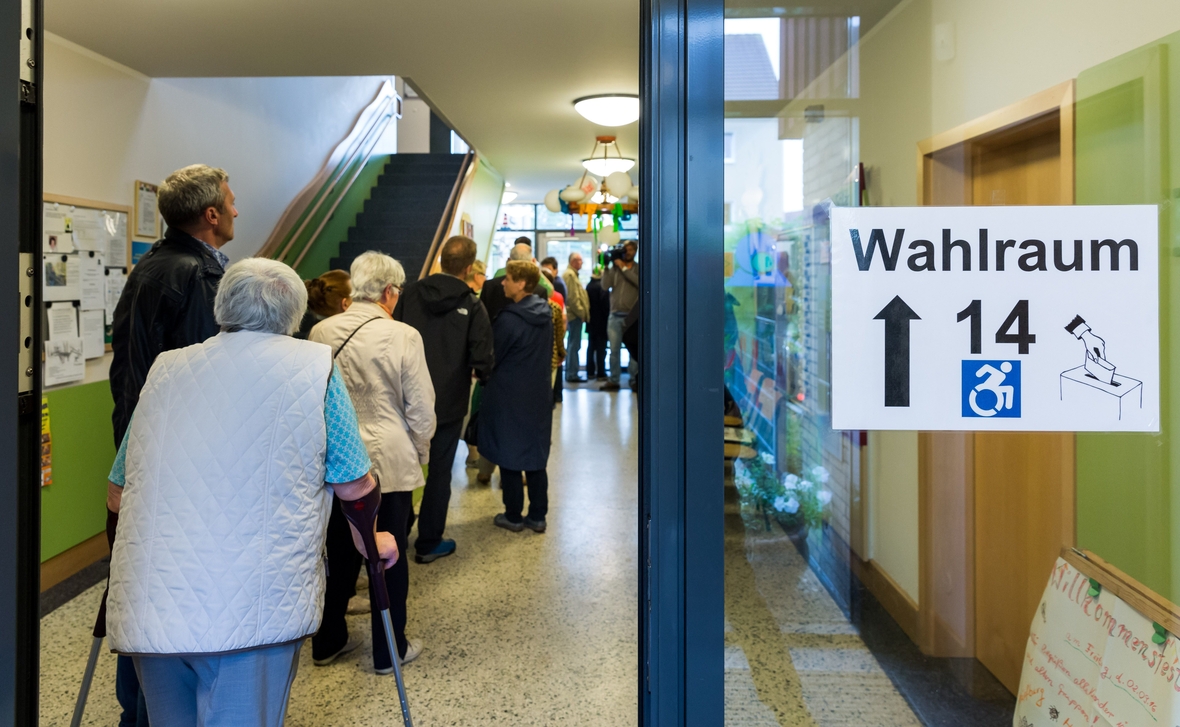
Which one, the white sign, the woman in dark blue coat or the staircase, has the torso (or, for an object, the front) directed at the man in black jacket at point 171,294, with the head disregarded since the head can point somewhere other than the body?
the staircase

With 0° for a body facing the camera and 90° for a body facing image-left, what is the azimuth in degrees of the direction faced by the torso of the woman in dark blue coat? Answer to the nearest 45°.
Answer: approximately 135°

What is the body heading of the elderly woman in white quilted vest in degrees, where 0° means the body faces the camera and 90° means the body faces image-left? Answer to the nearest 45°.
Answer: approximately 180°

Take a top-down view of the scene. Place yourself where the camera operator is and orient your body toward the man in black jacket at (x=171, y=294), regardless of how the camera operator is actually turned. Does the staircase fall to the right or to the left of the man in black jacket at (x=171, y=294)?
right

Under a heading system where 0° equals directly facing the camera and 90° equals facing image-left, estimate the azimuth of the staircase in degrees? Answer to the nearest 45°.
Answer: approximately 0°

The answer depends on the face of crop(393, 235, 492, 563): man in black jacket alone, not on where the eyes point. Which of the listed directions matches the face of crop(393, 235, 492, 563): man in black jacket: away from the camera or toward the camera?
away from the camera

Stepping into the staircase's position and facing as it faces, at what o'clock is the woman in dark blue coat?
The woman in dark blue coat is roughly at 12 o'clock from the staircase.

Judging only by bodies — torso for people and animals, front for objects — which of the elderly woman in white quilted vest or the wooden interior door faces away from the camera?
the elderly woman in white quilted vest

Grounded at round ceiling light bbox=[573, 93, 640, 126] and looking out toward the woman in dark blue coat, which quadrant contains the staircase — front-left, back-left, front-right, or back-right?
back-right

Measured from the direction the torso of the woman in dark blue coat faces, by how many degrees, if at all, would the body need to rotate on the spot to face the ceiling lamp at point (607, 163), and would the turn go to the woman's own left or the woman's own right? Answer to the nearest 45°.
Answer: approximately 45° to the woman's own right

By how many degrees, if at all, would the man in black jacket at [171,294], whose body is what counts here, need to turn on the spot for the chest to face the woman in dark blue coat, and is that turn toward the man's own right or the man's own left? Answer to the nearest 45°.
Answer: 0° — they already face them
